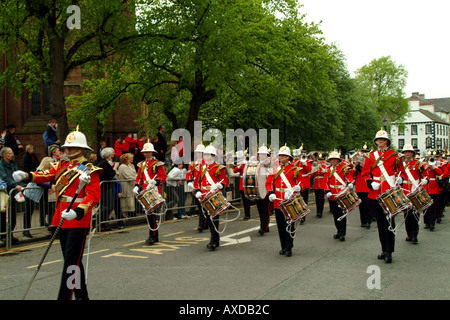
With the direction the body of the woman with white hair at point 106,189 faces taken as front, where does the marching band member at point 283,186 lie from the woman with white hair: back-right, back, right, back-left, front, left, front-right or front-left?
front-right

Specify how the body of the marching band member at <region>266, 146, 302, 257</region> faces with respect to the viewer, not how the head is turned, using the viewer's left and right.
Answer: facing the viewer

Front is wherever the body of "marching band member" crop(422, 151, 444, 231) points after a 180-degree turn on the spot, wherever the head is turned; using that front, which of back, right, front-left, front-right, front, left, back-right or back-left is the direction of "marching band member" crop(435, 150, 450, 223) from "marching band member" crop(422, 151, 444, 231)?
front

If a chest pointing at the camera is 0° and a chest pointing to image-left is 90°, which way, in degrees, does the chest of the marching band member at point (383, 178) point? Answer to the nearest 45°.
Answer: approximately 0°

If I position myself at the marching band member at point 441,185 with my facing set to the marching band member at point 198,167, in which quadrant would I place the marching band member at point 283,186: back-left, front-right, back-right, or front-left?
front-left

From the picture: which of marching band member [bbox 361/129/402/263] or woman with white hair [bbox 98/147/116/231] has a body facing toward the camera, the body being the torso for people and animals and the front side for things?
the marching band member

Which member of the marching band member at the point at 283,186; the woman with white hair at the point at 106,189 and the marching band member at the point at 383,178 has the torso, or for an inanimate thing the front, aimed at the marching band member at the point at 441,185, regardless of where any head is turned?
the woman with white hair

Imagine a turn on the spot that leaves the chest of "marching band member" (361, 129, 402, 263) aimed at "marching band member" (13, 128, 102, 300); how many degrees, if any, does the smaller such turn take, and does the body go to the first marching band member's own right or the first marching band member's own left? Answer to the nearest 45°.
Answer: approximately 45° to the first marching band member's own right

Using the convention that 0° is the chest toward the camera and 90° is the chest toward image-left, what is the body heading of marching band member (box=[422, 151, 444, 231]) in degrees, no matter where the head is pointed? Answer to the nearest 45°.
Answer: approximately 0°

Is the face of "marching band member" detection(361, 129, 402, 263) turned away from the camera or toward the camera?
toward the camera

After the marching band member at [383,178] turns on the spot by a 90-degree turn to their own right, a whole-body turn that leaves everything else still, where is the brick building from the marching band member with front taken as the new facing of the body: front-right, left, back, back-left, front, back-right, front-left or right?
front-right

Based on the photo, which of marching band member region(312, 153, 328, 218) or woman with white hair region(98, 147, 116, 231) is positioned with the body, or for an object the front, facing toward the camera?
the marching band member

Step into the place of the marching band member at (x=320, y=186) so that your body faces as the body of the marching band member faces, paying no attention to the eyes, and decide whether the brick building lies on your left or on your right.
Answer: on your right

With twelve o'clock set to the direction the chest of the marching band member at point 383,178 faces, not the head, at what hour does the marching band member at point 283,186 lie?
the marching band member at point 283,186 is roughly at 3 o'clock from the marching band member at point 383,178.

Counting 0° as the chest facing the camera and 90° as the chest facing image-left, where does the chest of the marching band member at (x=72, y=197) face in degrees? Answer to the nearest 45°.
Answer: approximately 45°

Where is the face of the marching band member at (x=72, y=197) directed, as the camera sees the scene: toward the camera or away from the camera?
toward the camera
